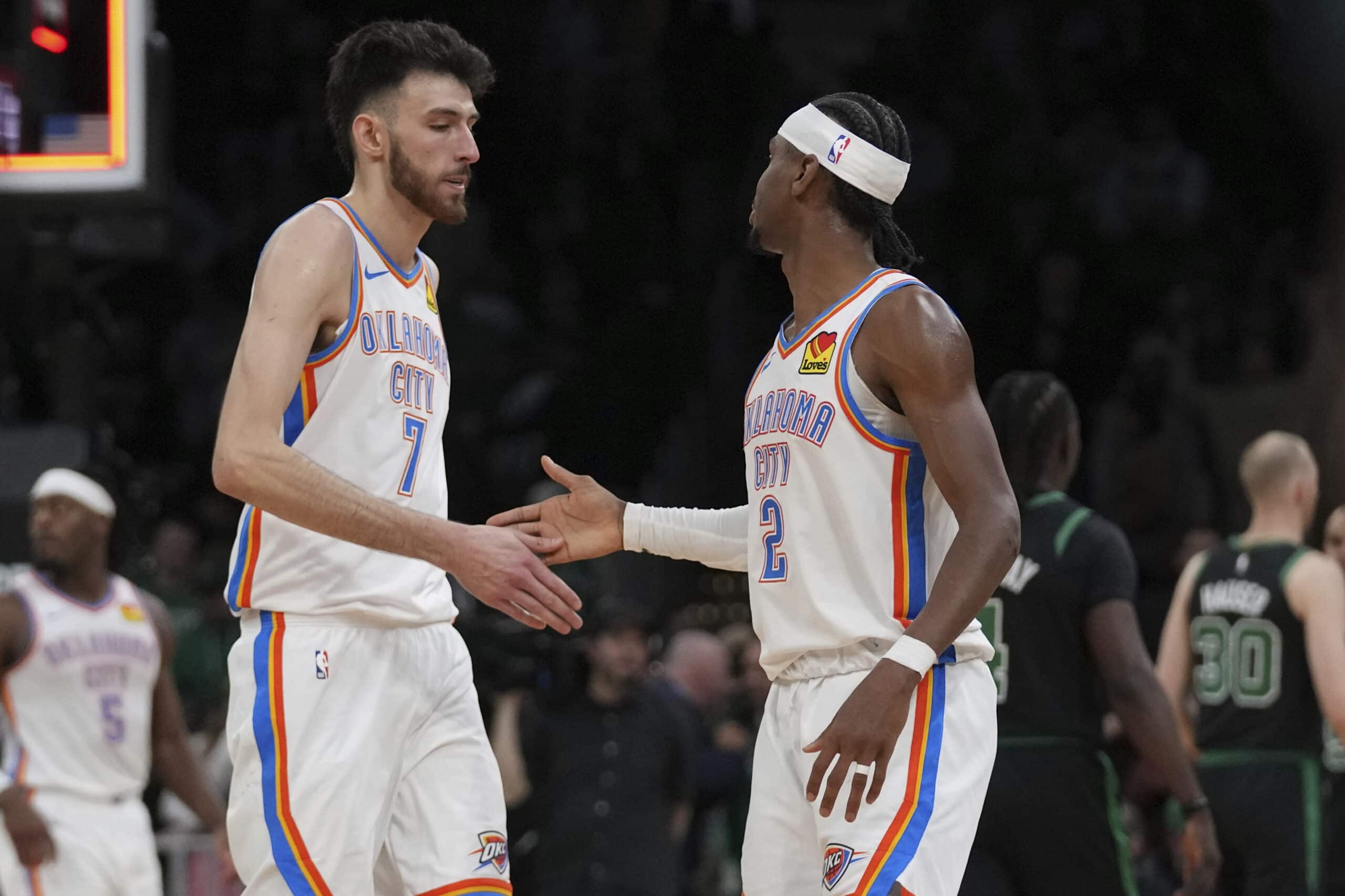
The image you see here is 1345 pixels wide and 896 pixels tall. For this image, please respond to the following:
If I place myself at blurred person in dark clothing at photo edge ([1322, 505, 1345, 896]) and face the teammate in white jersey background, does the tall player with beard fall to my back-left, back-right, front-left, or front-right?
front-left

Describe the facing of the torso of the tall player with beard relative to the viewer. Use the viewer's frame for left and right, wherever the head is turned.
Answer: facing the viewer and to the right of the viewer

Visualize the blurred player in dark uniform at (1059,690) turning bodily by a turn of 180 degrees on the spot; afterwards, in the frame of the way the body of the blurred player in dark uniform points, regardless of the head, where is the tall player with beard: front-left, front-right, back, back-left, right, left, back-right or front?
front

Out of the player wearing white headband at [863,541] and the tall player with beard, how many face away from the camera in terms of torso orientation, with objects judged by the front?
0

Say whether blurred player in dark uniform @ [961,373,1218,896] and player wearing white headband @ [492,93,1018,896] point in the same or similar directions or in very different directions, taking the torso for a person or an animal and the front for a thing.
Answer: very different directions

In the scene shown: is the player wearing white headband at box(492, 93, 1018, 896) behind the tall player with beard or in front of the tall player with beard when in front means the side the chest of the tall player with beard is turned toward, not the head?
in front

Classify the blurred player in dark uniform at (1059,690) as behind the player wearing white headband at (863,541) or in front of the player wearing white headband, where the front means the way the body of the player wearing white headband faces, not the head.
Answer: behind

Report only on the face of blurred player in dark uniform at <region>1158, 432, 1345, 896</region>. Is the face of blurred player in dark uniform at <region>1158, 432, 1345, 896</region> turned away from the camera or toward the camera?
away from the camera

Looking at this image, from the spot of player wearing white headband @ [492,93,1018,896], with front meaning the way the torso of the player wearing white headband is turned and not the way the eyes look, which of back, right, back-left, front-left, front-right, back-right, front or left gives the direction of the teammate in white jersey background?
right

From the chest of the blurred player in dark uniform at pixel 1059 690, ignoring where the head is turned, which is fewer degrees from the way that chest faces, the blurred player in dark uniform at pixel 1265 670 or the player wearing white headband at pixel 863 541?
the blurred player in dark uniform

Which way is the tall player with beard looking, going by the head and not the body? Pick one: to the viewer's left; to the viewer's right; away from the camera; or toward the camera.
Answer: to the viewer's right

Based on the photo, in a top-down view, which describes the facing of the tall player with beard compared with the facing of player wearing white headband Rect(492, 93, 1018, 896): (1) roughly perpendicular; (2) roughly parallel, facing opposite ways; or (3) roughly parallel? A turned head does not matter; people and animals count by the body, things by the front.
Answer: roughly perpendicular

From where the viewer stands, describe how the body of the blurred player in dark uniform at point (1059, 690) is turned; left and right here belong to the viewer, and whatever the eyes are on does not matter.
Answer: facing away from the viewer and to the right of the viewer
